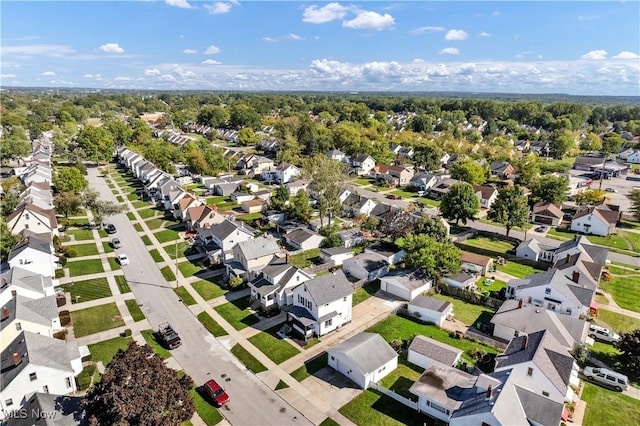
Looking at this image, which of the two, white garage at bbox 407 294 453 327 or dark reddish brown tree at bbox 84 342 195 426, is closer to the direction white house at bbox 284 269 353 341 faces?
the dark reddish brown tree

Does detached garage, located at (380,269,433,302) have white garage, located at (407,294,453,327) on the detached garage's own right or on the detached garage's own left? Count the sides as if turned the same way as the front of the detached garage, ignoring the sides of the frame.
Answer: on the detached garage's own left

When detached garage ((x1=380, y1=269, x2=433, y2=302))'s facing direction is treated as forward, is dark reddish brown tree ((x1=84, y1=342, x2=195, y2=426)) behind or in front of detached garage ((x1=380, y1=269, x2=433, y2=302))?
in front

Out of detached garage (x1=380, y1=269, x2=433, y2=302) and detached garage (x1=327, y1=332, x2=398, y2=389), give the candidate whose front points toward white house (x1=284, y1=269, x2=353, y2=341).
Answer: the detached garage (x1=380, y1=269, x2=433, y2=302)

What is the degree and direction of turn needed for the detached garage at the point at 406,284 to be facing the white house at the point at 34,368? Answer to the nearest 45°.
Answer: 0° — it already faces it

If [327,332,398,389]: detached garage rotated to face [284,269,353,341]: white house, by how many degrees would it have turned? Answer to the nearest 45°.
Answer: approximately 90° to its right

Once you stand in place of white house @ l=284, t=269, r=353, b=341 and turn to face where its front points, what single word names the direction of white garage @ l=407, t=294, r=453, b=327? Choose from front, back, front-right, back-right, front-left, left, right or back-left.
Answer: back-left

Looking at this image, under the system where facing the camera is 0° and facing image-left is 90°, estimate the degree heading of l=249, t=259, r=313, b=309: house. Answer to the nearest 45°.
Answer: approximately 45°

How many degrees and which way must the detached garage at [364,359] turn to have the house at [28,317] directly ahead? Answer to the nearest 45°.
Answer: approximately 45° to its right

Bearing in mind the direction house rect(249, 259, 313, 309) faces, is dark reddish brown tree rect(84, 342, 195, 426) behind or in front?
in front

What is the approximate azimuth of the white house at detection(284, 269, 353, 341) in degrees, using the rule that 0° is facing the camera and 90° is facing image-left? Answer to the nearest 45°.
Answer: approximately 45°

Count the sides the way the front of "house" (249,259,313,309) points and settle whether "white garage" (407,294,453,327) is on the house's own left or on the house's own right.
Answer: on the house's own left
